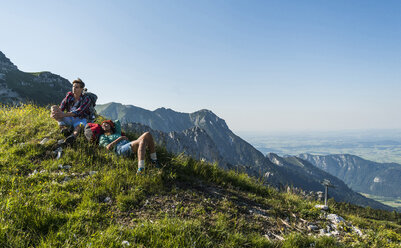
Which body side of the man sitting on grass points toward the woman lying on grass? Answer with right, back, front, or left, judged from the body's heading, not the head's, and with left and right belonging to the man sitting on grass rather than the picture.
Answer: left

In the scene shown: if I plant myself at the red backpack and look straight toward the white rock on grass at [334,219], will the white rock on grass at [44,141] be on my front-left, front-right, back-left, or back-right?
back-right

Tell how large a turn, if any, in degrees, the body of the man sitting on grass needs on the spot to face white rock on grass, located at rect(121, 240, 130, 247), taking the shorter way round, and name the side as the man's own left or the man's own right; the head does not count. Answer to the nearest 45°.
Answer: approximately 45° to the man's own left

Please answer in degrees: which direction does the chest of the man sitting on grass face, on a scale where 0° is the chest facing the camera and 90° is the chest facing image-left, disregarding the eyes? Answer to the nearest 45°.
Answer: approximately 45°

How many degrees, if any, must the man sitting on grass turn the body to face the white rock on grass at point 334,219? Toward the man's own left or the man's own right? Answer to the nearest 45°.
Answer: approximately 90° to the man's own left
